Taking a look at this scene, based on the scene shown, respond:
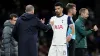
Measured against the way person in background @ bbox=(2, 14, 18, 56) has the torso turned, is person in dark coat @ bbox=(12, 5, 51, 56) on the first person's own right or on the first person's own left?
on the first person's own right

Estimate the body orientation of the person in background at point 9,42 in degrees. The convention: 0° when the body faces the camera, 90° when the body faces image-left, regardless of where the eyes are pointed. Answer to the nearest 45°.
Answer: approximately 270°

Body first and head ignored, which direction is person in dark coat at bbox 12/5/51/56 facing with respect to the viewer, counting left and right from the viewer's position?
facing away from the viewer and to the right of the viewer

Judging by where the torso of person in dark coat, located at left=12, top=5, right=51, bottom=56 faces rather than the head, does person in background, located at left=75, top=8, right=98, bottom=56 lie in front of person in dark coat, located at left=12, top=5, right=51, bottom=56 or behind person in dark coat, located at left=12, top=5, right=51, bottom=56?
in front

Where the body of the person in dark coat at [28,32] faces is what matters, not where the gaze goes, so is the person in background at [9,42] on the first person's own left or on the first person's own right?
on the first person's own left
